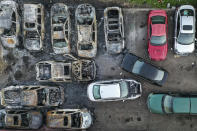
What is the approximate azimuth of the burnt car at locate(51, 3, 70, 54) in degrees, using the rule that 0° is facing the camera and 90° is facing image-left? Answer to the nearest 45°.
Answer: approximately 180°

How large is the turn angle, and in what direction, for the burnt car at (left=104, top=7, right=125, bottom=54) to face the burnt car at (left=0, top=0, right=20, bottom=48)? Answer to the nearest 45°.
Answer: approximately 90° to its right

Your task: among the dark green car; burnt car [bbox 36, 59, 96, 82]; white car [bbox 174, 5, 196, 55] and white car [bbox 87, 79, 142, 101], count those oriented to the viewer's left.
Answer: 1

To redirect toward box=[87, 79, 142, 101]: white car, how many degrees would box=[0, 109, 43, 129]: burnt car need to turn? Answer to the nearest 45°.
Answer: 0° — it already faces it

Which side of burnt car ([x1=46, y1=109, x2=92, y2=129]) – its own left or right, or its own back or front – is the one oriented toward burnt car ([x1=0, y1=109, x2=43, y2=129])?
back

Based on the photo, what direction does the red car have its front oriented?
toward the camera

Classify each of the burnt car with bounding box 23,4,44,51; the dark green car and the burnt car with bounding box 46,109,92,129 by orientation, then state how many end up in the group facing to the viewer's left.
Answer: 1

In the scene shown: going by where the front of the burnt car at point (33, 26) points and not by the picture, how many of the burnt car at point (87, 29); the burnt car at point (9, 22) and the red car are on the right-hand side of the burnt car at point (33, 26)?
1
